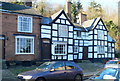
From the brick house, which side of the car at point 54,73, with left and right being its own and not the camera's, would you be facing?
right

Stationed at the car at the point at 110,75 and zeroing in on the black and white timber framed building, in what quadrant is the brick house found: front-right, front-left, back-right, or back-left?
front-left

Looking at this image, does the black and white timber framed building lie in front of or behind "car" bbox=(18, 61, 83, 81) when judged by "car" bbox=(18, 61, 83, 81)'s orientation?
behind

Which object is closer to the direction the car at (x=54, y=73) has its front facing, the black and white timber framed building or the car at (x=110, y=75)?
the black and white timber framed building

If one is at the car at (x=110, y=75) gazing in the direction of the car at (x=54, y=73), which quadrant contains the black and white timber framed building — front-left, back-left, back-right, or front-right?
front-right
